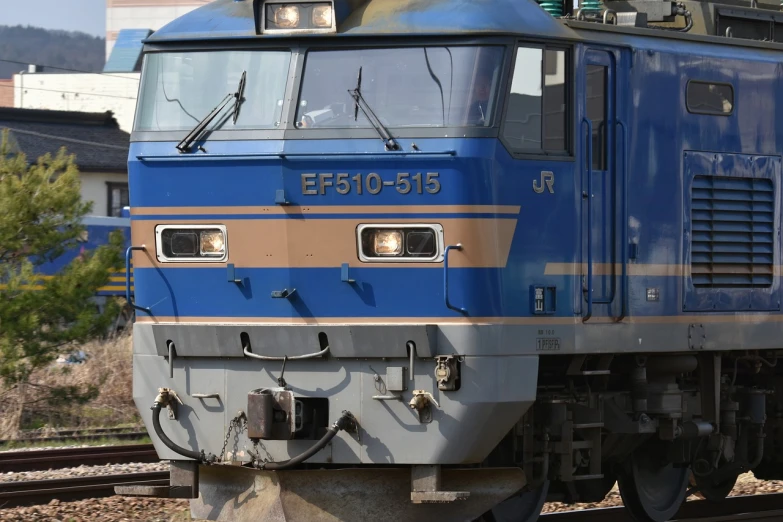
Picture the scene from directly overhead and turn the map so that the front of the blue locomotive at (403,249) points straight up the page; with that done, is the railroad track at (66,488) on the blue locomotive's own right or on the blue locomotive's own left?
on the blue locomotive's own right

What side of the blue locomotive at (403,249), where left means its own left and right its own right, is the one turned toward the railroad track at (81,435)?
right

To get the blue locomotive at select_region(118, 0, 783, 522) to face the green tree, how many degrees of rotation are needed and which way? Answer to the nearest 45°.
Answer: approximately 90° to its right

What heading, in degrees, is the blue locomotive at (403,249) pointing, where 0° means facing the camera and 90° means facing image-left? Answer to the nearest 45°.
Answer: approximately 45°
